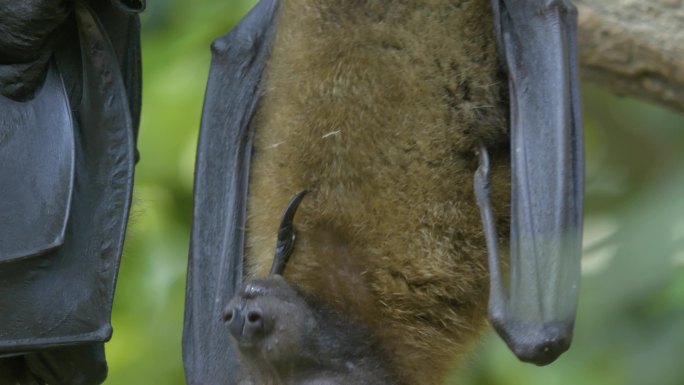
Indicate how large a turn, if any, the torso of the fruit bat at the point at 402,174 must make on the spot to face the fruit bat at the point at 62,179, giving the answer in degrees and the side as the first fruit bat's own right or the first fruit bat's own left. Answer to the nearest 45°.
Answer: approximately 90° to the first fruit bat's own right

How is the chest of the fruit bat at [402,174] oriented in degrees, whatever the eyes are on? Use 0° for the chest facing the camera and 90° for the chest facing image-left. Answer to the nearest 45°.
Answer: approximately 0°
